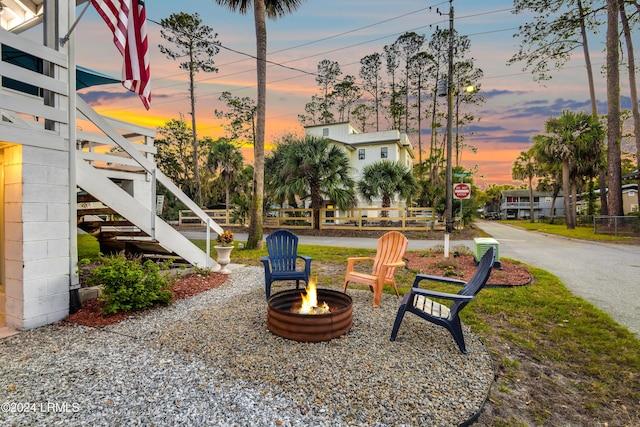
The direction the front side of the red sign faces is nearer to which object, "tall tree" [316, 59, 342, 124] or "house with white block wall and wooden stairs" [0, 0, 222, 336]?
the house with white block wall and wooden stairs

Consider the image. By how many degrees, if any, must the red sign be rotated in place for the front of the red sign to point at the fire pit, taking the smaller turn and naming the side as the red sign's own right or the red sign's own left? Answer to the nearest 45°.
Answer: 0° — it already faces it

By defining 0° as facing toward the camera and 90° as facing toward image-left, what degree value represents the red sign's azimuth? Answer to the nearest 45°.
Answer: approximately 0°

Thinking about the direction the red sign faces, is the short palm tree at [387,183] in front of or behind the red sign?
behind

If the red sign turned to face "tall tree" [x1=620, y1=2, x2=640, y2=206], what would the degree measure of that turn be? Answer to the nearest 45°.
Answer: approximately 135° to its left

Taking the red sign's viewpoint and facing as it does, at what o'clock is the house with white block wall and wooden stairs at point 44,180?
The house with white block wall and wooden stairs is roughly at 1 o'clock from the red sign.

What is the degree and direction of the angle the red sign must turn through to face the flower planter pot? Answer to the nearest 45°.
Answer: approximately 45° to its right

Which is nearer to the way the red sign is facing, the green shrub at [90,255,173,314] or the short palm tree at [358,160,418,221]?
the green shrub

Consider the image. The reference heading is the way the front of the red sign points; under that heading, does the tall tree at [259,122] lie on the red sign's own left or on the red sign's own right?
on the red sign's own right
